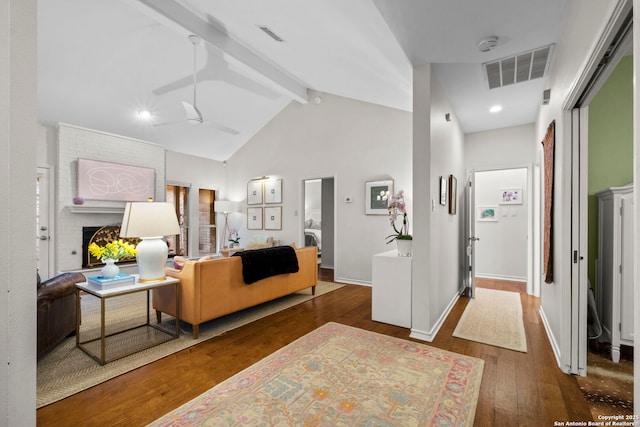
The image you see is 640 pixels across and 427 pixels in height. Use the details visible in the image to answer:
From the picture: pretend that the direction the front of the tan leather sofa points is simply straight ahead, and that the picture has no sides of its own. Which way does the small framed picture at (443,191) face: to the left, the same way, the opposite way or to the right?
the opposite way

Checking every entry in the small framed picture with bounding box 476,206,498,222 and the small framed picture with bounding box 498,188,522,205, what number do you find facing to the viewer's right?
0

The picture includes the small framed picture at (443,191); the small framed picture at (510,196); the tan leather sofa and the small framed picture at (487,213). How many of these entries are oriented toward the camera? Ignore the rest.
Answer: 2

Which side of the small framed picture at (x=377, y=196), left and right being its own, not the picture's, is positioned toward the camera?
front

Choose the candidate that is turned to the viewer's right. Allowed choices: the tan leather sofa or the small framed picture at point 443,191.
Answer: the small framed picture

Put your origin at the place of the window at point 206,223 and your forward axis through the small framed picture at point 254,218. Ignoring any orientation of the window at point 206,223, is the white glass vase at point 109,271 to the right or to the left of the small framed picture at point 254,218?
right

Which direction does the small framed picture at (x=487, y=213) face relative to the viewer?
toward the camera

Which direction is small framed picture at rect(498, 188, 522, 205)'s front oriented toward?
toward the camera

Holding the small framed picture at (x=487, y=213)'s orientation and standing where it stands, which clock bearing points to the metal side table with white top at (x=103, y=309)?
The metal side table with white top is roughly at 1 o'clock from the small framed picture.

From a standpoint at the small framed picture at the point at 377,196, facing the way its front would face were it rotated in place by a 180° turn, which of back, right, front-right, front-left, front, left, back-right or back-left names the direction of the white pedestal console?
back

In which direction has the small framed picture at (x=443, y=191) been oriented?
to the viewer's right

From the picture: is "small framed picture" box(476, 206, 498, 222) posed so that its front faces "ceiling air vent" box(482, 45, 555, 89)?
yes

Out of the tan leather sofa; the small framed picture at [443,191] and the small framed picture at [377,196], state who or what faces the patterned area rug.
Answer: the small framed picture at [377,196]

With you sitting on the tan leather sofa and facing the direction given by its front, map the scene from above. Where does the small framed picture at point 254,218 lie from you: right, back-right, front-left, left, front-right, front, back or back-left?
front-right
